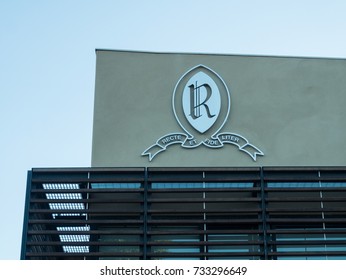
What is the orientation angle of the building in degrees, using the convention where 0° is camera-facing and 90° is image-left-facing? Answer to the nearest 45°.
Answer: approximately 0°
